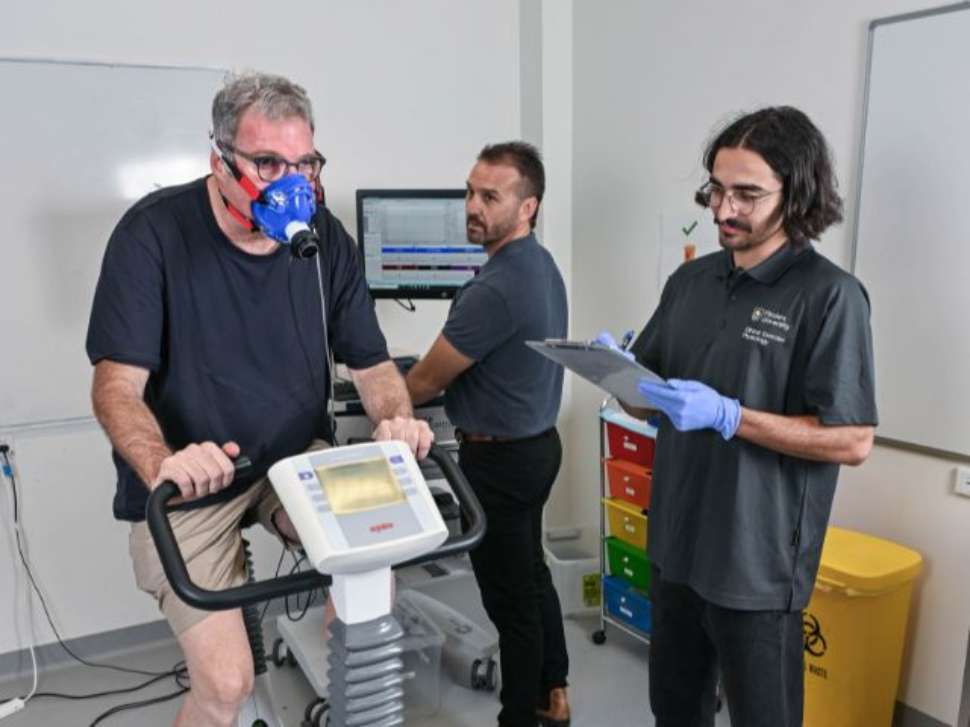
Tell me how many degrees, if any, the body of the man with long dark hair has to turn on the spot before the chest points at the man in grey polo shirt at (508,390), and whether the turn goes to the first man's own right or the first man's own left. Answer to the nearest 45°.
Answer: approximately 90° to the first man's own right

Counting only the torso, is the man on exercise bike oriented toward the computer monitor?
no

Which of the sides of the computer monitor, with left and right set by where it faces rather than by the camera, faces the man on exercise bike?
front

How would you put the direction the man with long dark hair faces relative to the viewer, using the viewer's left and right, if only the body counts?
facing the viewer and to the left of the viewer

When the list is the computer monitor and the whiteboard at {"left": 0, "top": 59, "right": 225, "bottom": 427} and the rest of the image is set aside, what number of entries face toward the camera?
2

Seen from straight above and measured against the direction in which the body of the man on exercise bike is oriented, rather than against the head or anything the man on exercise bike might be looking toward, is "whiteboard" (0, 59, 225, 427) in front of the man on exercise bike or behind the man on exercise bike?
behind

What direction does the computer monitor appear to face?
toward the camera

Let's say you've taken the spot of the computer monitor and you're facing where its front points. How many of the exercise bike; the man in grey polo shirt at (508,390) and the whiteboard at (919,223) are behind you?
0

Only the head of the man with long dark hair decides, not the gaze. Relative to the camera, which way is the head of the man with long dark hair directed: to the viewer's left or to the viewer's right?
to the viewer's left

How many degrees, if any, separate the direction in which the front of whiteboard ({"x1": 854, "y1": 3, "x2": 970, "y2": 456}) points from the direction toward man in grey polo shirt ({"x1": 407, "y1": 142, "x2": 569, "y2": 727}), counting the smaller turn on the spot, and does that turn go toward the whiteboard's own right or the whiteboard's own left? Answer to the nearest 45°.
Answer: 0° — it already faces them

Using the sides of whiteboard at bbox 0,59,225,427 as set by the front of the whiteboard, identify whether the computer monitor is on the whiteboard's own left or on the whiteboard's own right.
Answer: on the whiteboard's own left

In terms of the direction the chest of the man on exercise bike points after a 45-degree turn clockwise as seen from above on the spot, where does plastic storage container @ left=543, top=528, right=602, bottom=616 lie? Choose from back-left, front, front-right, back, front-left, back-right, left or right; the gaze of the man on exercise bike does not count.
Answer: back-left

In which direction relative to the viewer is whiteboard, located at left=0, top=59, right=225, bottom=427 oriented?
toward the camera
